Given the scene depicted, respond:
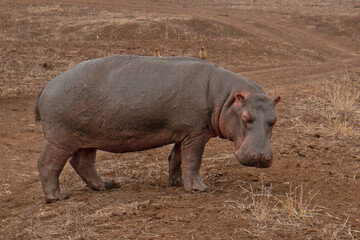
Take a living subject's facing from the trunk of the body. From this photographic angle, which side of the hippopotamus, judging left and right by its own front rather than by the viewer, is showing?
right

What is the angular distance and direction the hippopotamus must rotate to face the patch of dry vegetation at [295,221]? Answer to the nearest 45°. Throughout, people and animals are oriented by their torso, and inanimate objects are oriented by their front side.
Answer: approximately 45° to its right
